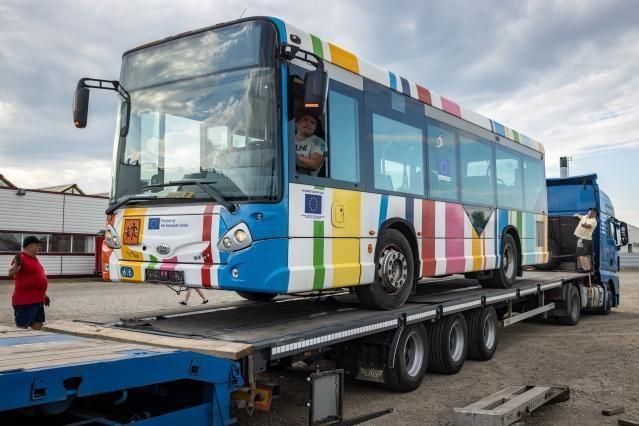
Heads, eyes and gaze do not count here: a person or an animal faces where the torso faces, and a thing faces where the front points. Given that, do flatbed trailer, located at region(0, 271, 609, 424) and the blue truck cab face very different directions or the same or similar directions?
same or similar directions

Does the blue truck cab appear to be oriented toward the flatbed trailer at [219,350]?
no

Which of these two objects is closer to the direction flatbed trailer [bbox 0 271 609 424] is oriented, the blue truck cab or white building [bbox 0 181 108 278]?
the blue truck cab

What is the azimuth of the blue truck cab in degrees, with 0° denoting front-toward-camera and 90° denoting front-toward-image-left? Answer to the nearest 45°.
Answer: approximately 225°

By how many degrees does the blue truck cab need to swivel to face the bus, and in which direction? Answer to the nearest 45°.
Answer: approximately 135° to its right

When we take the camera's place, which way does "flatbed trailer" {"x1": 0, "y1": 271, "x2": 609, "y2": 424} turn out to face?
facing away from the viewer and to the right of the viewer

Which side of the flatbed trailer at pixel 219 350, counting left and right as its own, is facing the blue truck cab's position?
front

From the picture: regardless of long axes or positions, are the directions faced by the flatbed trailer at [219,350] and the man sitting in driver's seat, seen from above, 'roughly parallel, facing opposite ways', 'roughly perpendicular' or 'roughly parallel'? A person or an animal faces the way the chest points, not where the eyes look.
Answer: roughly parallel, facing opposite ways

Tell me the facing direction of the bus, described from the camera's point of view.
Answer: facing the viewer and to the left of the viewer

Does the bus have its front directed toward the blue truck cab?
no

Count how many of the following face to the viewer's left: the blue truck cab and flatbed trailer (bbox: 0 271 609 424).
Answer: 0

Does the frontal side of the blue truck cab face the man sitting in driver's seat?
no
